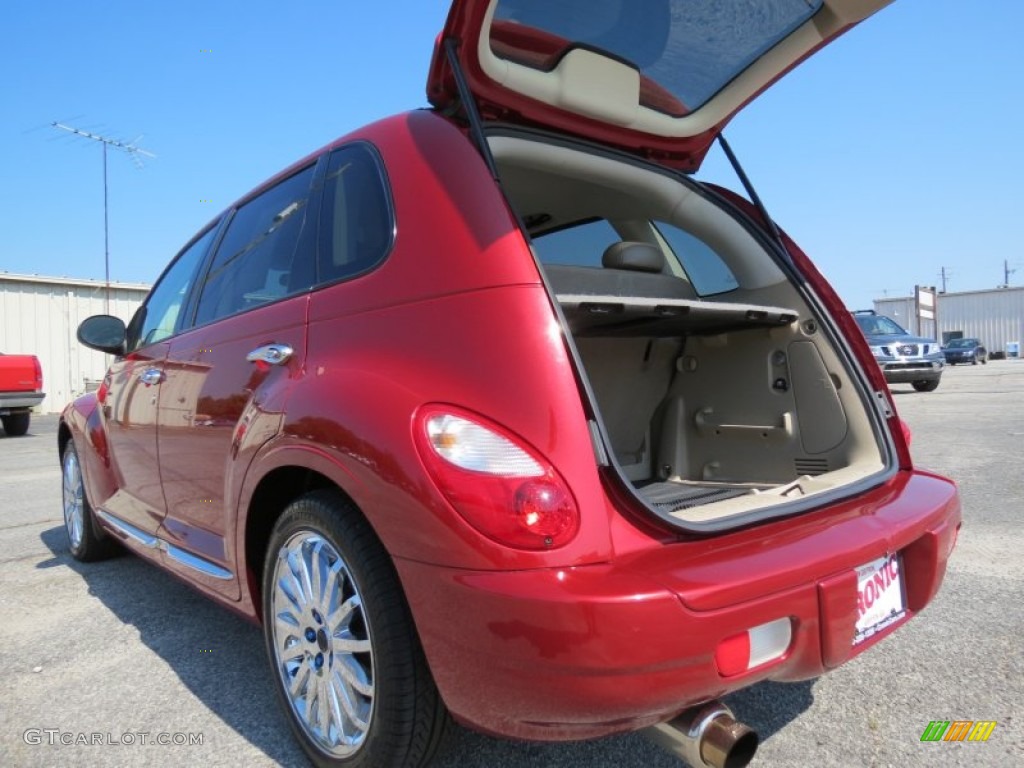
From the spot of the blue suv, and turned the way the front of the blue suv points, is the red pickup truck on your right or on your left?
on your right

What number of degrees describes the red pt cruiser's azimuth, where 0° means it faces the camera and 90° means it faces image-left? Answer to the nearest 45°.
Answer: approximately 135°

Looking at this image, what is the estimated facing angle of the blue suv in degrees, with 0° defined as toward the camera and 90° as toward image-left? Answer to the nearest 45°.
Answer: approximately 315°

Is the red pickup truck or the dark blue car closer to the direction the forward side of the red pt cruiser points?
the red pickup truck

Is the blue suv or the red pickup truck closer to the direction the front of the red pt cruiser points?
the red pickup truck

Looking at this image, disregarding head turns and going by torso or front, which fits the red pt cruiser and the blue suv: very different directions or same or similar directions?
very different directions

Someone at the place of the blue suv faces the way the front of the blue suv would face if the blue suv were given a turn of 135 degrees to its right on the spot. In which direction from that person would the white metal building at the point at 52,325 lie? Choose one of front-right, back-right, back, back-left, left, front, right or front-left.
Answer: front

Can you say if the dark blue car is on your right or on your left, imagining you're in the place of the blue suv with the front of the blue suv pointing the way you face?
on your left
